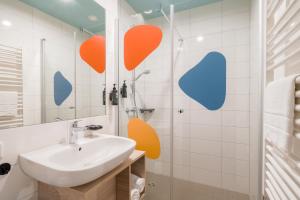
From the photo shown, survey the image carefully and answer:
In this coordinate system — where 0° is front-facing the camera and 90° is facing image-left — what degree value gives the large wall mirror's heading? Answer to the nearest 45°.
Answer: approximately 315°

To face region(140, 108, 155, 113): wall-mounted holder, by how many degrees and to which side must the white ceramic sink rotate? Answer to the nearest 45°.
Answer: approximately 90° to its left

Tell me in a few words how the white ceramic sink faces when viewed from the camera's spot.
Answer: facing the viewer and to the right of the viewer

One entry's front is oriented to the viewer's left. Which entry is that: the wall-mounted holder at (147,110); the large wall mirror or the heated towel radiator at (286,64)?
the heated towel radiator

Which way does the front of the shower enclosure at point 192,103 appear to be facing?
toward the camera

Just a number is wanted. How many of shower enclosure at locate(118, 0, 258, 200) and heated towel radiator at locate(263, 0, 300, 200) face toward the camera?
1

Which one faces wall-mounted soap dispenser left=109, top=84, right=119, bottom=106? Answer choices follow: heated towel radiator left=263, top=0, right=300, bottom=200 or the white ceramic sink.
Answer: the heated towel radiator

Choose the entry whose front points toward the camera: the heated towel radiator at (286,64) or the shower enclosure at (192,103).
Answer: the shower enclosure

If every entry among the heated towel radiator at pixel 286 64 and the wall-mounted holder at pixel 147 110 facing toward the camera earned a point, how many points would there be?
1

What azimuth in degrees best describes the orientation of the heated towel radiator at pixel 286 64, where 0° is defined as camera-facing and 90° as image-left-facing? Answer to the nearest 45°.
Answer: approximately 90°

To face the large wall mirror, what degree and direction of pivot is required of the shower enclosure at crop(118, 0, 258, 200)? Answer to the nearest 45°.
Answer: approximately 45° to its right

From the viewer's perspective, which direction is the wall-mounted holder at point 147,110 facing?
toward the camera

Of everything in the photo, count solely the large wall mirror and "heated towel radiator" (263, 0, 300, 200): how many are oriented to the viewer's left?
1

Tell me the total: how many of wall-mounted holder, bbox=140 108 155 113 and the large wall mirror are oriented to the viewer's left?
0

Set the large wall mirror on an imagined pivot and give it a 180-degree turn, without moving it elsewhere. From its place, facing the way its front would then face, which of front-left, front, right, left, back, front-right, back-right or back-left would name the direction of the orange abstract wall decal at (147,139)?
back-right
